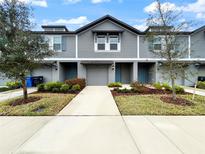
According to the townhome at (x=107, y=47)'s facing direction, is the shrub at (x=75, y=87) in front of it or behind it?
in front

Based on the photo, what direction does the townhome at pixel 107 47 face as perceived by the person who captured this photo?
facing the viewer

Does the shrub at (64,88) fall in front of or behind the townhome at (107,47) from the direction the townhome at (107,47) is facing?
in front

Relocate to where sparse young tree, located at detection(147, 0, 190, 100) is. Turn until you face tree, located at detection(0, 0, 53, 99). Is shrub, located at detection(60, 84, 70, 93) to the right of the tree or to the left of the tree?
right

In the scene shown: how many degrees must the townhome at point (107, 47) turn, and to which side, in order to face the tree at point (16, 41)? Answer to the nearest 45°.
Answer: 0° — it already faces it

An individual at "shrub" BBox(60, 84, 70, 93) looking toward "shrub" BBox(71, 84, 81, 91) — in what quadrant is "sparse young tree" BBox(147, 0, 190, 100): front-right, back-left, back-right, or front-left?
front-right
